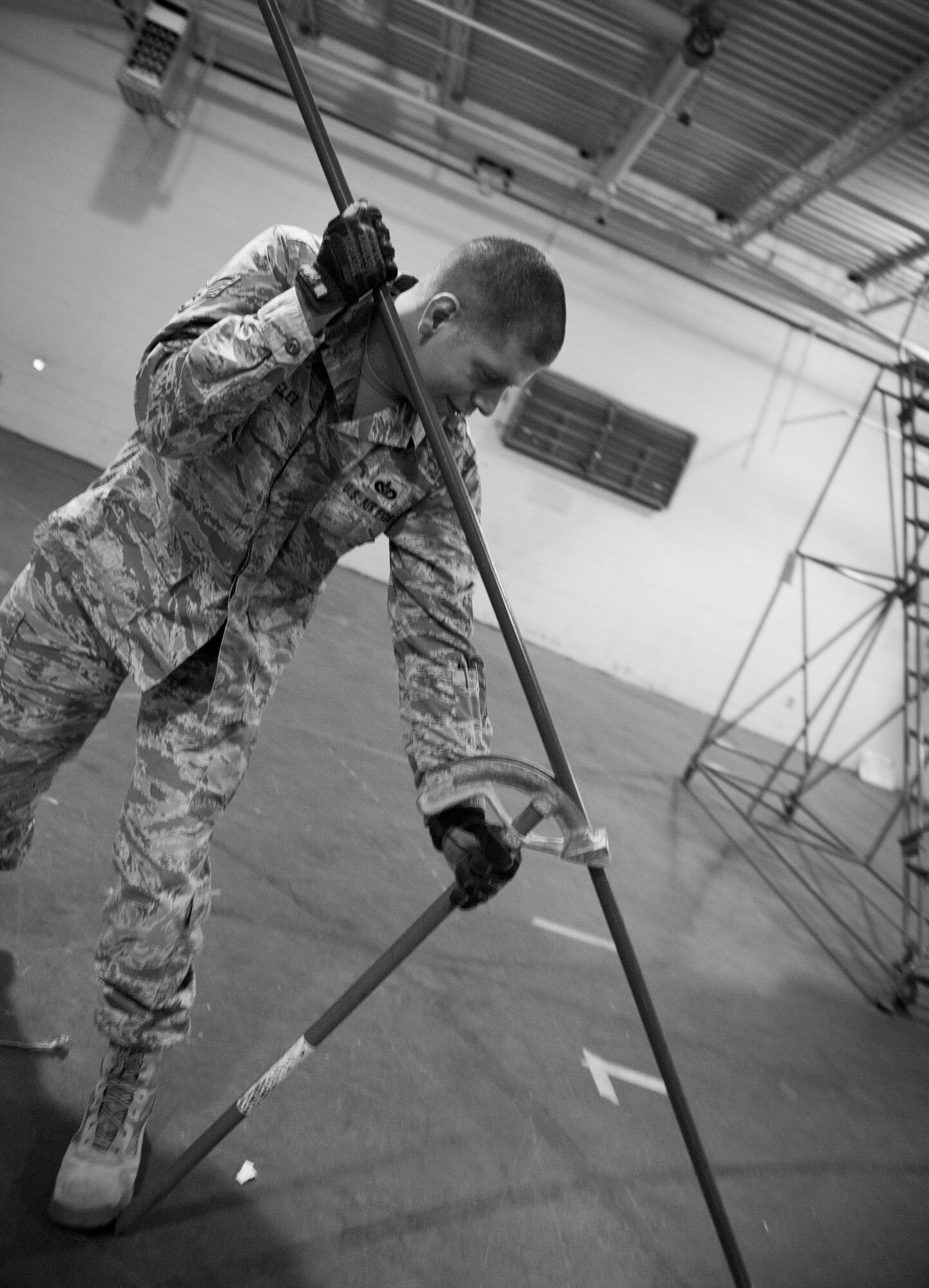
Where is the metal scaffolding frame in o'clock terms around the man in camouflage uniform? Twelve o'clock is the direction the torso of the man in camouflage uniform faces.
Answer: The metal scaffolding frame is roughly at 9 o'clock from the man in camouflage uniform.

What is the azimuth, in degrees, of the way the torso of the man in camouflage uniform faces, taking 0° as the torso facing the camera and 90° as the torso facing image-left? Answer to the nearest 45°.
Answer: approximately 315°
